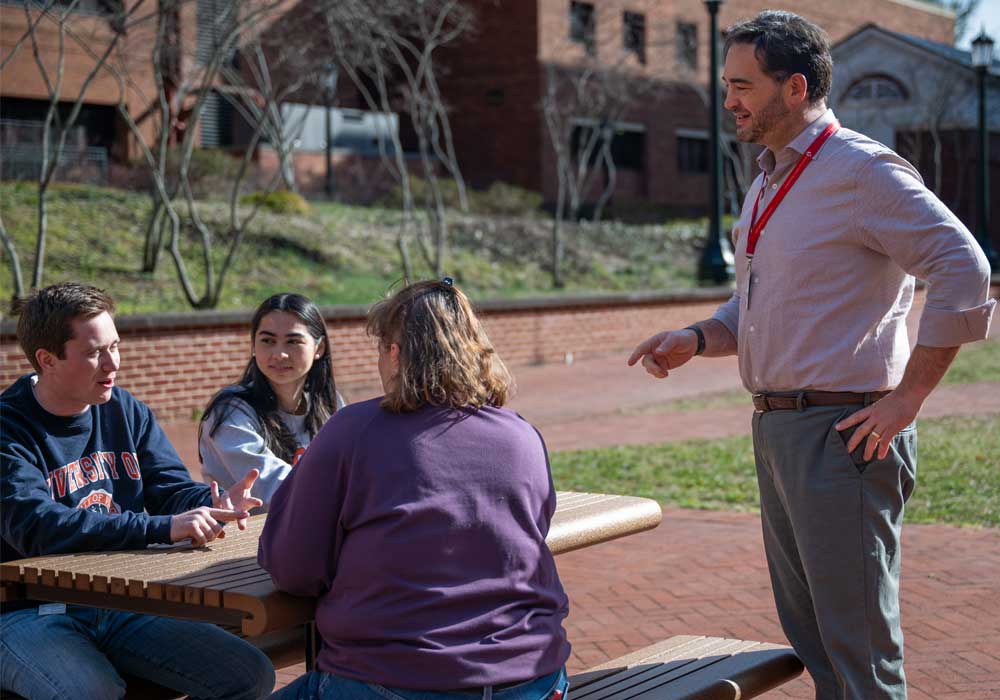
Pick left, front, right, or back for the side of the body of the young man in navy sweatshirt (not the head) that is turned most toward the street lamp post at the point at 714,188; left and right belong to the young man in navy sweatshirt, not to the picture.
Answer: left

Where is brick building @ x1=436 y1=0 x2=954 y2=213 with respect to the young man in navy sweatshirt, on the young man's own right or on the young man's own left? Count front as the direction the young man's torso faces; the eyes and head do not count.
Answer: on the young man's own left

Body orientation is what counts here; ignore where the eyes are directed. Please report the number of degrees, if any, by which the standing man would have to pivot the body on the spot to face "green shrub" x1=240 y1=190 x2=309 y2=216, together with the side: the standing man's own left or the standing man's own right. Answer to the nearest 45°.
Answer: approximately 45° to the standing man's own right

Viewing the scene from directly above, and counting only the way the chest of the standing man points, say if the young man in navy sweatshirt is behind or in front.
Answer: in front

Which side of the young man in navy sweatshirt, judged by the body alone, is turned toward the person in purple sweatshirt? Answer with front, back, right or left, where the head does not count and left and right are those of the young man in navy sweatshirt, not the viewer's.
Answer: front

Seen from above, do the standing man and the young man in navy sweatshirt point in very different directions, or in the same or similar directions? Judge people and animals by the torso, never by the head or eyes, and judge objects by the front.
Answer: very different directions

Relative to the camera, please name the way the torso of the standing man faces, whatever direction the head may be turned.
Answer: to the viewer's left

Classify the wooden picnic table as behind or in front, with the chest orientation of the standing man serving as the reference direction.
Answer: in front

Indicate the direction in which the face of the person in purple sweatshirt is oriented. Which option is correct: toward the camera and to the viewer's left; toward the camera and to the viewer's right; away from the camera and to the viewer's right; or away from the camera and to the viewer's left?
away from the camera and to the viewer's left

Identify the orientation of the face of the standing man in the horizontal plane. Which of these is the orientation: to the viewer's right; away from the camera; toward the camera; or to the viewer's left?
to the viewer's left

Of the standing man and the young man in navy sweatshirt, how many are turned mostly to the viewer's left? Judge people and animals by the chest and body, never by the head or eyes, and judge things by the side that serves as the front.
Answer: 1

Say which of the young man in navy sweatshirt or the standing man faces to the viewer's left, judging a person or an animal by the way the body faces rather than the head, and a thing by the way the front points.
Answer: the standing man
